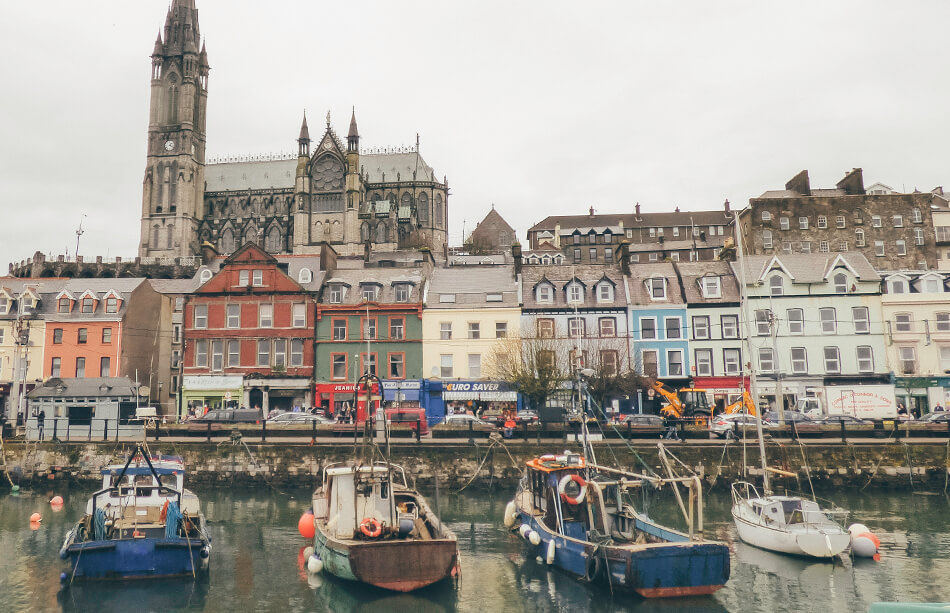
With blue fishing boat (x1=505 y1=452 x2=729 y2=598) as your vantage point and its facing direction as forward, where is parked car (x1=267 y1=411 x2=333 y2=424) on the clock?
The parked car is roughly at 12 o'clock from the blue fishing boat.

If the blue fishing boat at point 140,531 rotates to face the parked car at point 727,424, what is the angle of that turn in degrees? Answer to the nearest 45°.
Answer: approximately 90° to its right

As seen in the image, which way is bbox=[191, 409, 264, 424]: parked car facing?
to the viewer's left

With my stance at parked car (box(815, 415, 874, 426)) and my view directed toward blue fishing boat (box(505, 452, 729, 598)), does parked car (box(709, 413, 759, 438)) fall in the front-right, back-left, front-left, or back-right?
front-right

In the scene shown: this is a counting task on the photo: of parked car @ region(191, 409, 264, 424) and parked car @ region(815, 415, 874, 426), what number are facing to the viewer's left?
2

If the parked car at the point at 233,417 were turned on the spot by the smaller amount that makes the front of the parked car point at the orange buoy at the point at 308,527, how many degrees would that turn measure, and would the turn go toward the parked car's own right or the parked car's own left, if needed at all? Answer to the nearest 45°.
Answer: approximately 90° to the parked car's own left

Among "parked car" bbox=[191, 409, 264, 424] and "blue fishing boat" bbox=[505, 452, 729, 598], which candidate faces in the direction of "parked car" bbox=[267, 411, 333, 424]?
the blue fishing boat

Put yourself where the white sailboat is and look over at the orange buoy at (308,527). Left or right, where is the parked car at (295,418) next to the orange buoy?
right

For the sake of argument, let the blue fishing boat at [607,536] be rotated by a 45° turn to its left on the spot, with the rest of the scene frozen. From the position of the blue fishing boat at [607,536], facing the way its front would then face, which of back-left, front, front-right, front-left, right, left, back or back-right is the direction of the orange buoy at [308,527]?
front

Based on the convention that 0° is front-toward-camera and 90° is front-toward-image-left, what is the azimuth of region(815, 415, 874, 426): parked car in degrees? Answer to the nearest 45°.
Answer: approximately 90°
